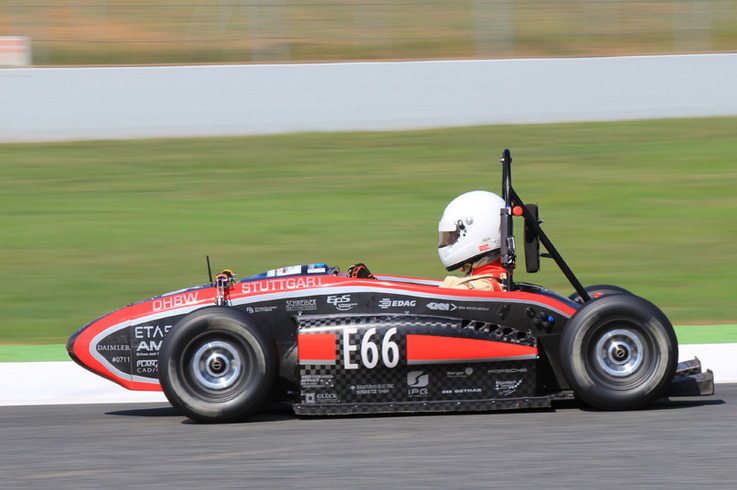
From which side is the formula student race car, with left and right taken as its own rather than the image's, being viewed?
left

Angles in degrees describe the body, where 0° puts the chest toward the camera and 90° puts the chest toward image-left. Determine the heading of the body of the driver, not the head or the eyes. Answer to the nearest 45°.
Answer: approximately 90°

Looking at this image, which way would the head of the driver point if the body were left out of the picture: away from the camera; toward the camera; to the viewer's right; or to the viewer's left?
to the viewer's left

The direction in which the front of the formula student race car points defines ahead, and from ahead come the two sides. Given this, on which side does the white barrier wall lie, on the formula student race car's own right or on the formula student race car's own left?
on the formula student race car's own right

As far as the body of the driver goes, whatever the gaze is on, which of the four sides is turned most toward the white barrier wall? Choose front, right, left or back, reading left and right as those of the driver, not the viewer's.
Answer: right
